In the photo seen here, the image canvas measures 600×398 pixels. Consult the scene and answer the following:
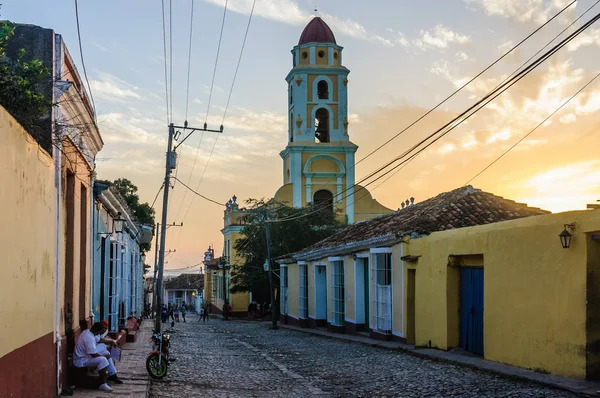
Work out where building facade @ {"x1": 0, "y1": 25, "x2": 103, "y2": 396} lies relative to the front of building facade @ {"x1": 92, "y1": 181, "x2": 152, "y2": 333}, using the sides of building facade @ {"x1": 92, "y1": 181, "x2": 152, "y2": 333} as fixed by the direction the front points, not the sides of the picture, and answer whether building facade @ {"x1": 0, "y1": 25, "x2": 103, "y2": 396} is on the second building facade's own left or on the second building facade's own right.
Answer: on the second building facade's own right

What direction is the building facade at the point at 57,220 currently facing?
to the viewer's right

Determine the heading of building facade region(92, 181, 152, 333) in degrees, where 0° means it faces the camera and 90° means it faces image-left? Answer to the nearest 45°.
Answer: approximately 270°

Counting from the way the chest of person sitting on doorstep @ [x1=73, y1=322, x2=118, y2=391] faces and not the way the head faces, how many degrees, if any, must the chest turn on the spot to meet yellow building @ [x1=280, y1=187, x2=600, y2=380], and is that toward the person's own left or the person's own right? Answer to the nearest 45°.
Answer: approximately 45° to the person's own left

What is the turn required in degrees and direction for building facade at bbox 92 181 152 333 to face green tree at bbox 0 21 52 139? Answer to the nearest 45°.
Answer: approximately 90° to its right

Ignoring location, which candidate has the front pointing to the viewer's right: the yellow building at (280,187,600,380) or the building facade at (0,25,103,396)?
the building facade

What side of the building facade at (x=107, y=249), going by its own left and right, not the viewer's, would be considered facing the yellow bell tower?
left

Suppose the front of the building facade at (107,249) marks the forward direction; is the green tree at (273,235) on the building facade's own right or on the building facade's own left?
on the building facade's own left

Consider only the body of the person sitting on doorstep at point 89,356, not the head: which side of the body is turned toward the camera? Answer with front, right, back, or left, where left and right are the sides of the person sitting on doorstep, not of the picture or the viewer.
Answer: right

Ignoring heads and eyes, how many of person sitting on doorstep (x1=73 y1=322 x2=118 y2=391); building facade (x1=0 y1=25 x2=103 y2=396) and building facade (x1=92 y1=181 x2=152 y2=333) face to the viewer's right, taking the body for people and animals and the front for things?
3

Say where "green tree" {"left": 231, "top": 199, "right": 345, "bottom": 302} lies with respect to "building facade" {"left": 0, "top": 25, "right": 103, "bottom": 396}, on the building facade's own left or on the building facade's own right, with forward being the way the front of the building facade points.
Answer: on the building facade's own left
